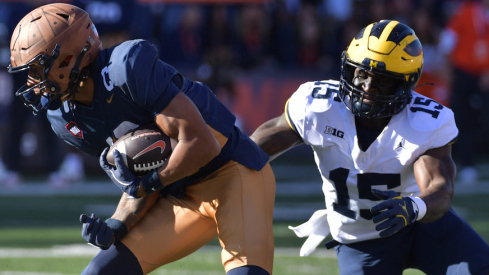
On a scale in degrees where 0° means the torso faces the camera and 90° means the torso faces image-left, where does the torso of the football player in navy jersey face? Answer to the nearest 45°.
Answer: approximately 45°

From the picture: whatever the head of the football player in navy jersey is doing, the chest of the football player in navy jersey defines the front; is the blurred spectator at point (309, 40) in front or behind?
behind

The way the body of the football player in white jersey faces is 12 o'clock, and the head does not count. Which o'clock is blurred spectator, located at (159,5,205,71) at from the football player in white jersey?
The blurred spectator is roughly at 5 o'clock from the football player in white jersey.

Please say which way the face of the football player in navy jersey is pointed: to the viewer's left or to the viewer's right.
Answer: to the viewer's left

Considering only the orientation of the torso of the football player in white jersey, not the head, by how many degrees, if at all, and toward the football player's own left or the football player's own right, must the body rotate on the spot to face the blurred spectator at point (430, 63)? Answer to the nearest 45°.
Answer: approximately 180°

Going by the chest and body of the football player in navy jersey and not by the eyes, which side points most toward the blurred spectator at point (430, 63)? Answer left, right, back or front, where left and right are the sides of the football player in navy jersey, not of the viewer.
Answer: back

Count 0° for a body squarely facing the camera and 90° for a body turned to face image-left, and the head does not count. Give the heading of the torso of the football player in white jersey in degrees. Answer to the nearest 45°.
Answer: approximately 0°

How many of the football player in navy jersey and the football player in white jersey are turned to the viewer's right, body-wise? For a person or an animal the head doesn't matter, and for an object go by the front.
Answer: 0

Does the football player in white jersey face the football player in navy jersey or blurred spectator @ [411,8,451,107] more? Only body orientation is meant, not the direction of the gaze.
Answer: the football player in navy jersey

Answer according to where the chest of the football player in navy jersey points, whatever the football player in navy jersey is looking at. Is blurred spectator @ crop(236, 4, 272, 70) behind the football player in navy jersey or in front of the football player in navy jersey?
behind

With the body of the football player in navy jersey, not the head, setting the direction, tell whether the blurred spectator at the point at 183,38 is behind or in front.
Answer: behind

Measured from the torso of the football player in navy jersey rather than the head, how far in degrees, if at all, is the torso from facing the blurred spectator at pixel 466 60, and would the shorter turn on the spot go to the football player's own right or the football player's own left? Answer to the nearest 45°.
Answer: approximately 180°
